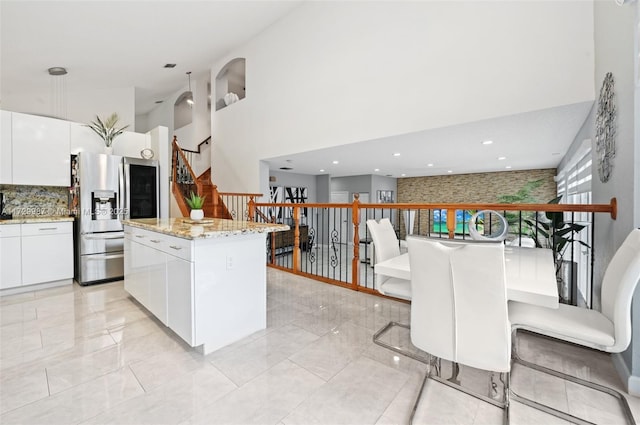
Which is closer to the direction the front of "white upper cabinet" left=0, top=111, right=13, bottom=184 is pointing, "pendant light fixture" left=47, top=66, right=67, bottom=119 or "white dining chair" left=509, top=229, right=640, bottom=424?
the white dining chair

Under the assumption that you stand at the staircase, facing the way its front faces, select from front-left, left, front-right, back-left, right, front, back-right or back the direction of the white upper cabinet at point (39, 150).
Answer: right

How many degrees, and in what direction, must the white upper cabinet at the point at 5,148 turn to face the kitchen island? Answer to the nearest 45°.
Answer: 0° — it already faces it

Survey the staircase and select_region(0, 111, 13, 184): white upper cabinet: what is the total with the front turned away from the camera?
0

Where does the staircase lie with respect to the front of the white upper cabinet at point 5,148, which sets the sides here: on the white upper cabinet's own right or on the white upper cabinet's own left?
on the white upper cabinet's own left

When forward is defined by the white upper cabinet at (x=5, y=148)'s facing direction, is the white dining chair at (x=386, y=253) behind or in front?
in front

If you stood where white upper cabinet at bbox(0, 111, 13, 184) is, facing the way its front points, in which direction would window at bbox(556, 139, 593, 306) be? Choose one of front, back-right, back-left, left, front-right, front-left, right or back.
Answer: front-left

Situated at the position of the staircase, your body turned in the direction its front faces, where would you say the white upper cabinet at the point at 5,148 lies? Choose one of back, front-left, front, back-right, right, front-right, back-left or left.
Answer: right

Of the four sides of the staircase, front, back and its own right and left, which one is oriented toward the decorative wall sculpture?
front

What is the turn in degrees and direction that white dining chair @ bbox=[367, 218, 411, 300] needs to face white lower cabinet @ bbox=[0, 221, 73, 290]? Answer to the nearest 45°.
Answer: approximately 135° to its right

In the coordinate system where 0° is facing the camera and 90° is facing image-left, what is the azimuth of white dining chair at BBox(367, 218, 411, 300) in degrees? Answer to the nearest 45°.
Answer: approximately 315°

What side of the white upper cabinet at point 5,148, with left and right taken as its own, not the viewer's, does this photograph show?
front
